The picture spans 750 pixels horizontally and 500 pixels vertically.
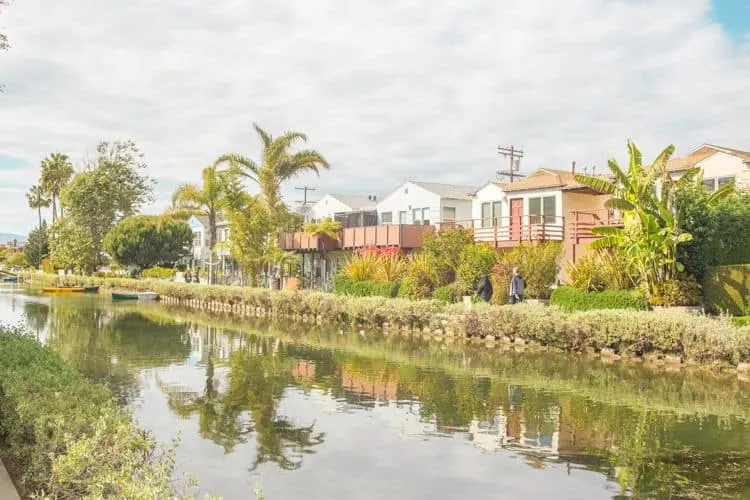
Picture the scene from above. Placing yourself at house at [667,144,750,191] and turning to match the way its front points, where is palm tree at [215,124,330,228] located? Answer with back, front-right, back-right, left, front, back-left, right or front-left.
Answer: front-right

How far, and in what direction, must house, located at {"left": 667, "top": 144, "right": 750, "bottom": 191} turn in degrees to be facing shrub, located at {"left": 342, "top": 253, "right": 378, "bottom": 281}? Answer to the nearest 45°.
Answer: approximately 45° to its right

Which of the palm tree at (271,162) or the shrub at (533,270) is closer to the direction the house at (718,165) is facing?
the shrub

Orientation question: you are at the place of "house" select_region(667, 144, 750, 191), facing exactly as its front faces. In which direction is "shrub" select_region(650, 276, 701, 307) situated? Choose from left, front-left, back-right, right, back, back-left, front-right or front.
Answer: front-left

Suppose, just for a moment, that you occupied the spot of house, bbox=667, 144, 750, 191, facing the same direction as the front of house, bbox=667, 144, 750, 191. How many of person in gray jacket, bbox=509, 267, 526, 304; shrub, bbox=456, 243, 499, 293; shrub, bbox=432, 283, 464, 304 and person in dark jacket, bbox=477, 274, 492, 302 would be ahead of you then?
4

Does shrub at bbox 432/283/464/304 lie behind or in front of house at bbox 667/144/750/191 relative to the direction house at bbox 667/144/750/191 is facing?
in front

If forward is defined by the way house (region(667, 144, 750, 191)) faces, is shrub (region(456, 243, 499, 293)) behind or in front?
in front

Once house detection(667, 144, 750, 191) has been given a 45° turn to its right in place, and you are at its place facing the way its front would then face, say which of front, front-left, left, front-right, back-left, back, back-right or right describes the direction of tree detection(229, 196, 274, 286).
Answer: front

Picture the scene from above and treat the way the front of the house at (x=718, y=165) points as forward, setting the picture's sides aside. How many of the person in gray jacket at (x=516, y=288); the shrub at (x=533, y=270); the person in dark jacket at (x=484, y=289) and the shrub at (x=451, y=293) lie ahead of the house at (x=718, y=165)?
4

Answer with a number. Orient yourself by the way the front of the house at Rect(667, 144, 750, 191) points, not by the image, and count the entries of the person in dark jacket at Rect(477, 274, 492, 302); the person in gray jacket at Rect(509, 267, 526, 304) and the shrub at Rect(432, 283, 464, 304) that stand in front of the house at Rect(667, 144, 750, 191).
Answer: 3

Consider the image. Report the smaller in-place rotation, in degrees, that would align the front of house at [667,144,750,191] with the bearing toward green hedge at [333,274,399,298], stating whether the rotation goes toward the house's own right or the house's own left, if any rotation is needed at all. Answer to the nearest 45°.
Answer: approximately 45° to the house's own right

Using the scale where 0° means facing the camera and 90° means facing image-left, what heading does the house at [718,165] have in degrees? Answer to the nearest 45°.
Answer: approximately 45°
